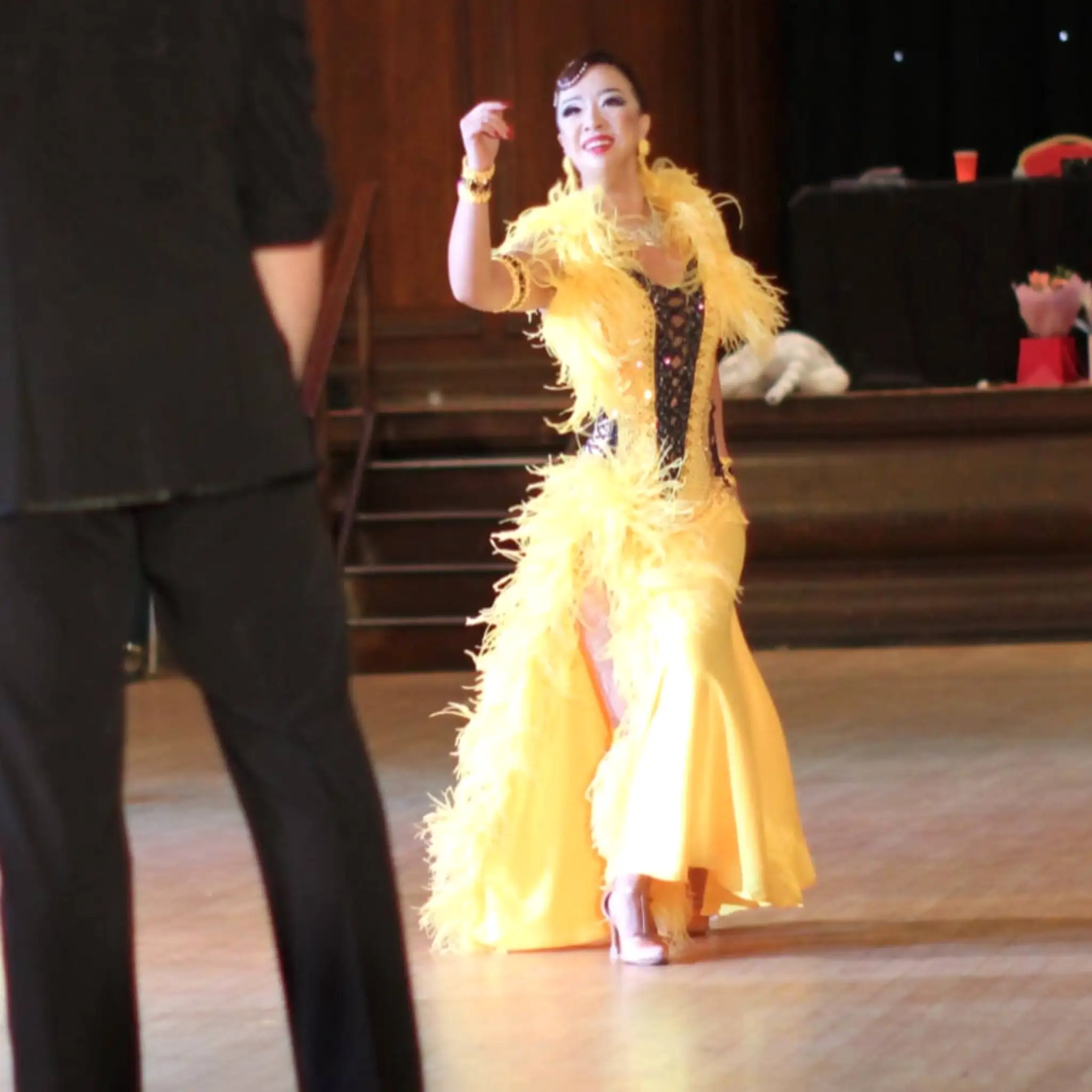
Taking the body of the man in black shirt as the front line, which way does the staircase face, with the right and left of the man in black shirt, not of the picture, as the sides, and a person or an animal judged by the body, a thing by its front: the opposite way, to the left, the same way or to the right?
the opposite way

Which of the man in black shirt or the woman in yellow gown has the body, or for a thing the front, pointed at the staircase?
the man in black shirt

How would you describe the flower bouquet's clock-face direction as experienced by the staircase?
The flower bouquet is roughly at 9 o'clock from the staircase.

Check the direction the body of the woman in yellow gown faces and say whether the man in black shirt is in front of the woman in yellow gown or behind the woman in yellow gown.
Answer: in front

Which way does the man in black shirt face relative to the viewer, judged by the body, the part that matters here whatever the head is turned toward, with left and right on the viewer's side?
facing away from the viewer

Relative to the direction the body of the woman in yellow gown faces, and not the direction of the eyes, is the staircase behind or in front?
behind

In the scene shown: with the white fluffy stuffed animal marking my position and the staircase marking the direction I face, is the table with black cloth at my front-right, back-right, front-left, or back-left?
back-right

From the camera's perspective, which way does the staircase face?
toward the camera

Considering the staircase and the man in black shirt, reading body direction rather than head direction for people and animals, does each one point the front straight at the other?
yes

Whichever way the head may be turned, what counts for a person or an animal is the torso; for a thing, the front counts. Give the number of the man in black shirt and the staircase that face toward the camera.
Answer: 1

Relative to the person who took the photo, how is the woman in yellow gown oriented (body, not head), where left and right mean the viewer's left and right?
facing the viewer

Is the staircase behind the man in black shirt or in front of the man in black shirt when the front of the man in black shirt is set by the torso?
in front

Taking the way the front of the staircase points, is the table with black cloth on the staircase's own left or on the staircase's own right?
on the staircase's own left

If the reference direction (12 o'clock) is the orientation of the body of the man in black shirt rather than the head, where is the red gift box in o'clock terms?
The red gift box is roughly at 1 o'clock from the man in black shirt.

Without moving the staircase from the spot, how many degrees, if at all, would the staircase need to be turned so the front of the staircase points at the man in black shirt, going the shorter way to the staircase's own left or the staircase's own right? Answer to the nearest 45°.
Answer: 0° — it already faces them

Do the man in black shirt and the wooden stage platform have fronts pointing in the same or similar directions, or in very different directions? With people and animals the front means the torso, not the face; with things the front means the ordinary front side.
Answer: very different directions
